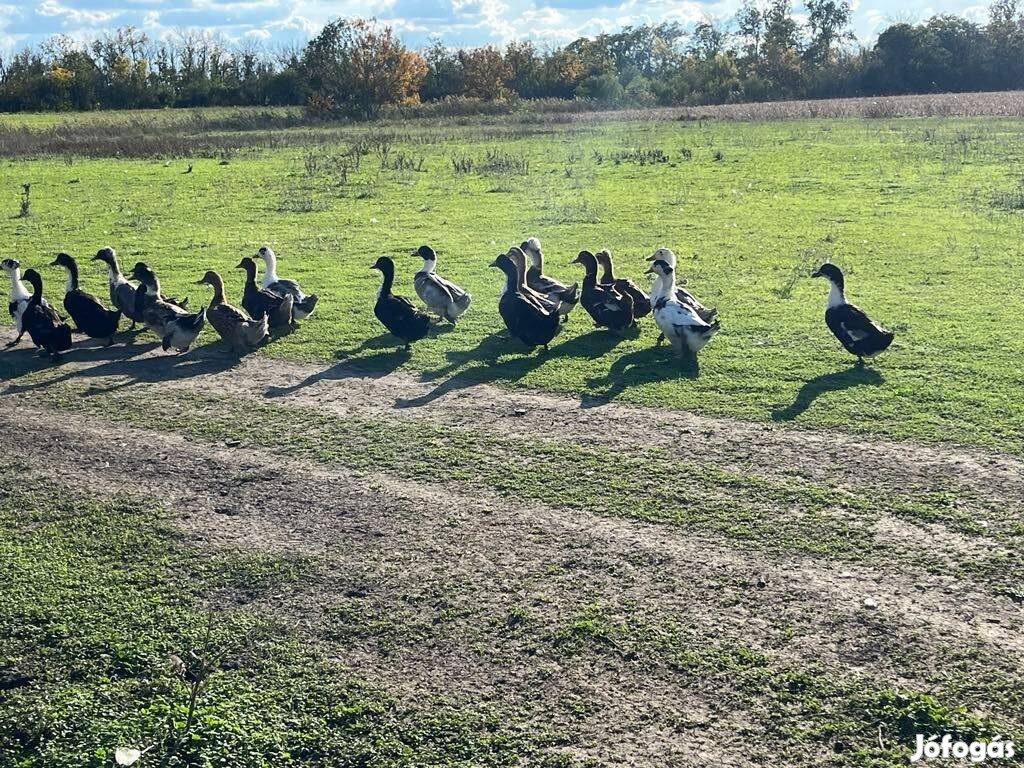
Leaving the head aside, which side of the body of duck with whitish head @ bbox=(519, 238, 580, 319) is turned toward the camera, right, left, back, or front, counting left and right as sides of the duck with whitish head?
left

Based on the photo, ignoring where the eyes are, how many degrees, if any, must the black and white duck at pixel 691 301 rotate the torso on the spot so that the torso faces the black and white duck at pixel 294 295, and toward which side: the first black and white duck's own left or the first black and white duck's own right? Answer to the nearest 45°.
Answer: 0° — it already faces it

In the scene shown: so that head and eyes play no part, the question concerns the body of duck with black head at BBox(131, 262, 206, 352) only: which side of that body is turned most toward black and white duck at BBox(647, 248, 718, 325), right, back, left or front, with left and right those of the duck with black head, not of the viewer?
back

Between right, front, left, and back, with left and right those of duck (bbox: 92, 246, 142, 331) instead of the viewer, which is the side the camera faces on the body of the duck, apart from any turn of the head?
left

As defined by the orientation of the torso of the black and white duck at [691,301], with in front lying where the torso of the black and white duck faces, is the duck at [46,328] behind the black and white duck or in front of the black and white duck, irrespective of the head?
in front

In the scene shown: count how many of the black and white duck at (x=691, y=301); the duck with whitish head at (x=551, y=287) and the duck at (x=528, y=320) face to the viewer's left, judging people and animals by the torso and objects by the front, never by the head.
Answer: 3

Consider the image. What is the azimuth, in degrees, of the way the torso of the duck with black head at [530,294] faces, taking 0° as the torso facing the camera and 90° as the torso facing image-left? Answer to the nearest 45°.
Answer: approximately 90°

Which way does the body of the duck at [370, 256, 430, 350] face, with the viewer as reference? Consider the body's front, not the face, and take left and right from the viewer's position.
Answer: facing to the left of the viewer

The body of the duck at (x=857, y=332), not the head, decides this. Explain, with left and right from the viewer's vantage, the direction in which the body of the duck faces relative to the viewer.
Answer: facing to the left of the viewer

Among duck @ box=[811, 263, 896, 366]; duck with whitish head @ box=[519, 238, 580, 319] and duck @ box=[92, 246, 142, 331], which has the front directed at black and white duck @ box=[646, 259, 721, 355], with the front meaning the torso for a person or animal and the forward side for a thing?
duck @ box=[811, 263, 896, 366]

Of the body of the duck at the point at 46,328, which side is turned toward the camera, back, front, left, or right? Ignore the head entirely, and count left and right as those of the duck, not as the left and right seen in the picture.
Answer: left

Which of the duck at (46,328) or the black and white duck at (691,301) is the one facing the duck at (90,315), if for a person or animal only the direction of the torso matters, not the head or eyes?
the black and white duck

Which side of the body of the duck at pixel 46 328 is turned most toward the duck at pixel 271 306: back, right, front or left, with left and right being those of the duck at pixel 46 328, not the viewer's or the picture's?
back

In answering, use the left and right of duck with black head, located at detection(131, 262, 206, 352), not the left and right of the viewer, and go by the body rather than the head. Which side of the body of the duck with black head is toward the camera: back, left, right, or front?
left

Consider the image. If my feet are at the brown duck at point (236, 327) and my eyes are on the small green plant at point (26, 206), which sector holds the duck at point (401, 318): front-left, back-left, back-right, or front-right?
back-right
